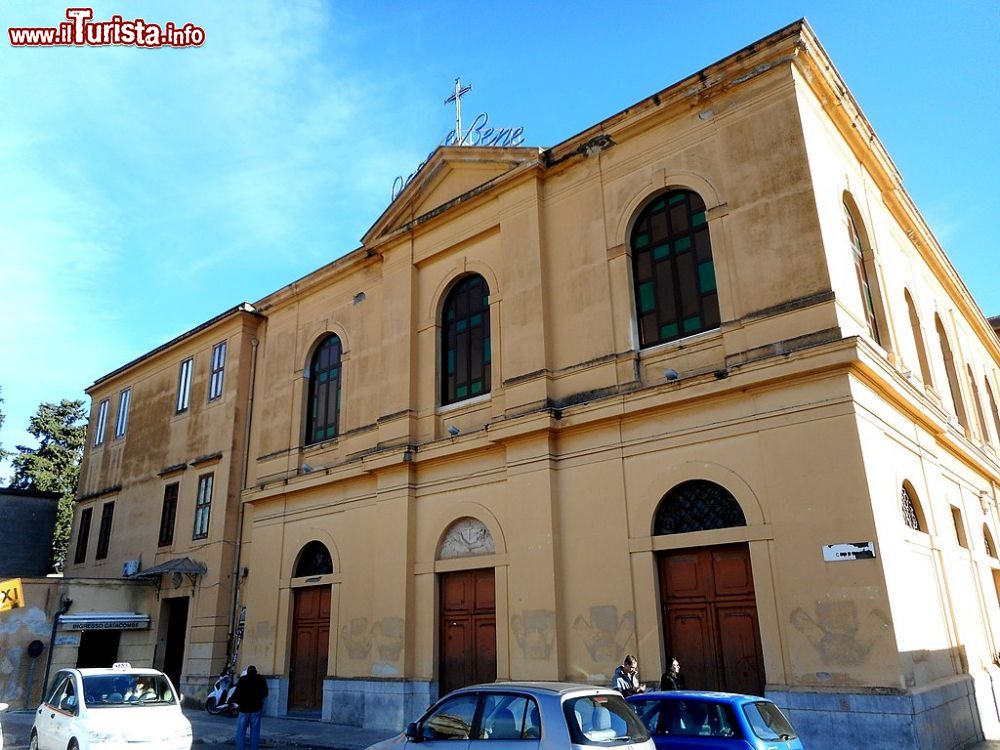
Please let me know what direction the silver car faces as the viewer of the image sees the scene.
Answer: facing away from the viewer and to the left of the viewer

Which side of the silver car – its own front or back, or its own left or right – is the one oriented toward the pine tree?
front

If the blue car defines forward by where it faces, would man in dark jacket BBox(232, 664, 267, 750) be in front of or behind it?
in front

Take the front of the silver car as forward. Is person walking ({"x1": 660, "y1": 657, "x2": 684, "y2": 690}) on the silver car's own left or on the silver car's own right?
on the silver car's own right

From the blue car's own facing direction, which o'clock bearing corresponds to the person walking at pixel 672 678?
The person walking is roughly at 1 o'clock from the blue car.

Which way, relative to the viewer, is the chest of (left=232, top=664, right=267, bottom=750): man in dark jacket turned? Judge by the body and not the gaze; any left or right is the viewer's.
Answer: facing away from the viewer

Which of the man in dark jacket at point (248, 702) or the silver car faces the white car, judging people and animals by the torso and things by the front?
the silver car

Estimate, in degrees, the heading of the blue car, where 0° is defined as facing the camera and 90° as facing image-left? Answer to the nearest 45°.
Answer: approximately 135°

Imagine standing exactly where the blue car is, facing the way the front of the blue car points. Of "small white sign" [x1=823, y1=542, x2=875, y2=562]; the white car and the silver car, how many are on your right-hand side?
1

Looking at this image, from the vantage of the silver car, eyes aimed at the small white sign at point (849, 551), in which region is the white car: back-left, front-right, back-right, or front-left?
back-left

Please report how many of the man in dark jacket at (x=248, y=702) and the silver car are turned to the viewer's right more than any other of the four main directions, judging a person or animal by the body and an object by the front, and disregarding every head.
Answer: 0
